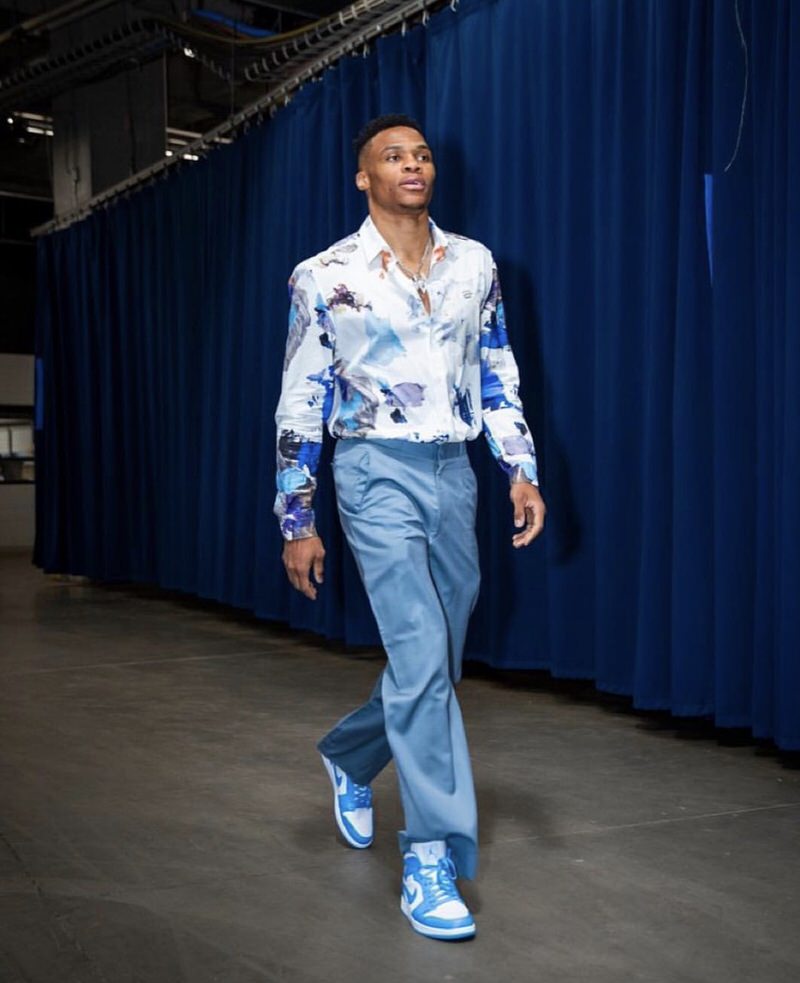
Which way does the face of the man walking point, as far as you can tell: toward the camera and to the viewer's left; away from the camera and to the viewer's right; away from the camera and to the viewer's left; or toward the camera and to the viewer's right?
toward the camera and to the viewer's right

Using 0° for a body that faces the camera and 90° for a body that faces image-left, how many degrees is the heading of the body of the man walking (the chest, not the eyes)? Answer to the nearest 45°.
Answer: approximately 315°

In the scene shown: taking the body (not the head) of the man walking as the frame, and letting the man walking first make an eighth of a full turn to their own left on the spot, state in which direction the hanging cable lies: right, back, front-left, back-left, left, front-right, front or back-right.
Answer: front-left
